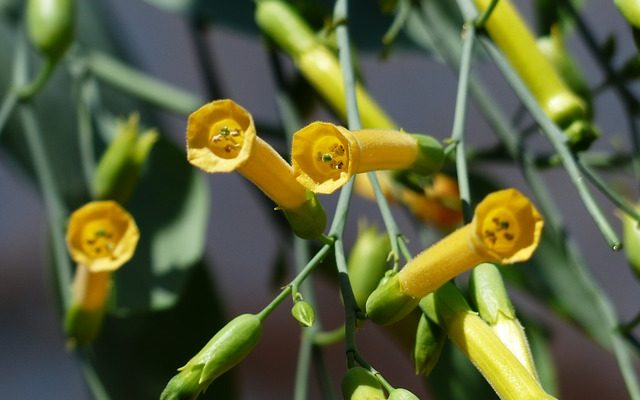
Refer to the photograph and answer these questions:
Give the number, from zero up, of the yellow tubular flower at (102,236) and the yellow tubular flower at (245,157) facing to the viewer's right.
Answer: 0

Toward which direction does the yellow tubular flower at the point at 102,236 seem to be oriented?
toward the camera

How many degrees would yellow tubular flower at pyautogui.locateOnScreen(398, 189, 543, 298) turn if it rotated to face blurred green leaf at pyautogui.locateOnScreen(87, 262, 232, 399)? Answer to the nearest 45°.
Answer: approximately 180°

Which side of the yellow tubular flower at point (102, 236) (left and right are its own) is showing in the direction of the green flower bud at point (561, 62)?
left

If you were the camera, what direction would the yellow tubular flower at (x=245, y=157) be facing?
facing the viewer and to the left of the viewer

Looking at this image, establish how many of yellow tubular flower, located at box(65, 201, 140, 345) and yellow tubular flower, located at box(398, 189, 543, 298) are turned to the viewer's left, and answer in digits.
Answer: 0

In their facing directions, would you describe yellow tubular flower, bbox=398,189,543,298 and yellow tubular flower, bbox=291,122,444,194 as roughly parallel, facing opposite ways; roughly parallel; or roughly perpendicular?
roughly perpendicular

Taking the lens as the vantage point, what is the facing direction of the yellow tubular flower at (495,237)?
facing the viewer and to the right of the viewer

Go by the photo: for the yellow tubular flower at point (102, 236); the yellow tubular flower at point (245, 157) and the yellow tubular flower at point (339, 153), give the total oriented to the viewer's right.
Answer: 0
